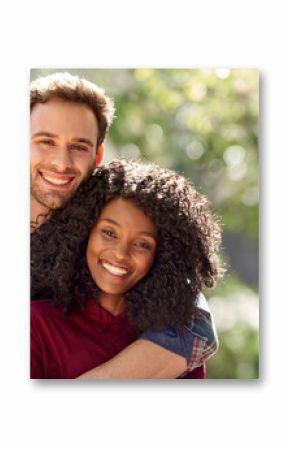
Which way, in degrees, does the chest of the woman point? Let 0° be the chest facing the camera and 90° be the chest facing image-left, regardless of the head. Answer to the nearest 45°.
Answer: approximately 0°
